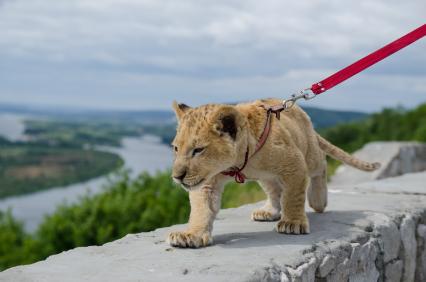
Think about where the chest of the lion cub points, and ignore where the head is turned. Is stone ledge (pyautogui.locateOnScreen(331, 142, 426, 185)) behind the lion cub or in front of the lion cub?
behind

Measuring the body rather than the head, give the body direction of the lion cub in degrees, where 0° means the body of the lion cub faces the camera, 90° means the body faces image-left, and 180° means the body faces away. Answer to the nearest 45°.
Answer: approximately 45°
